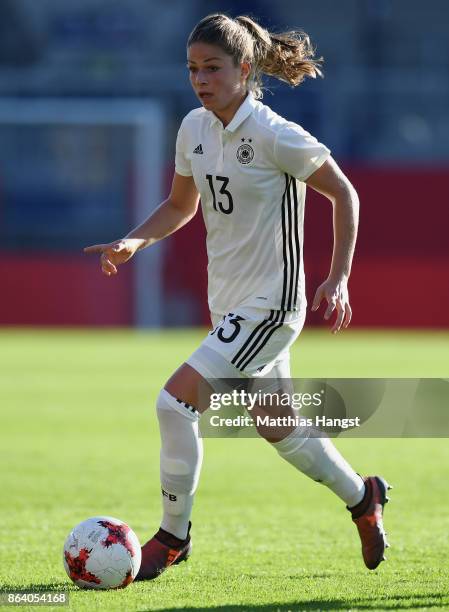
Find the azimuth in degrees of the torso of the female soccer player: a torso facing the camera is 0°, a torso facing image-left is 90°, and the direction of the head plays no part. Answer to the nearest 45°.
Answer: approximately 45°
